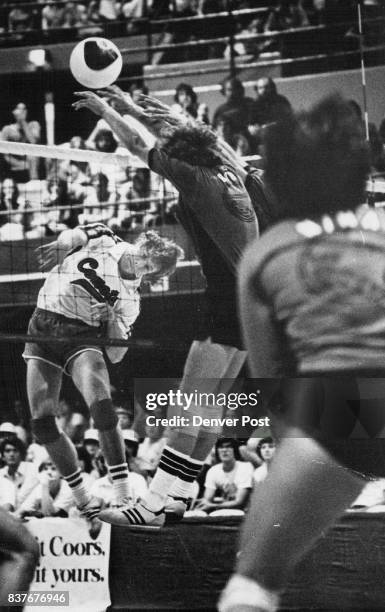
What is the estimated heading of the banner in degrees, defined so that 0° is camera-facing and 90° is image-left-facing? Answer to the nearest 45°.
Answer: approximately 0°

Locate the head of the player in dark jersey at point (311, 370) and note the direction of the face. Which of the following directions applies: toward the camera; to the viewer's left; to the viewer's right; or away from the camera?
away from the camera
